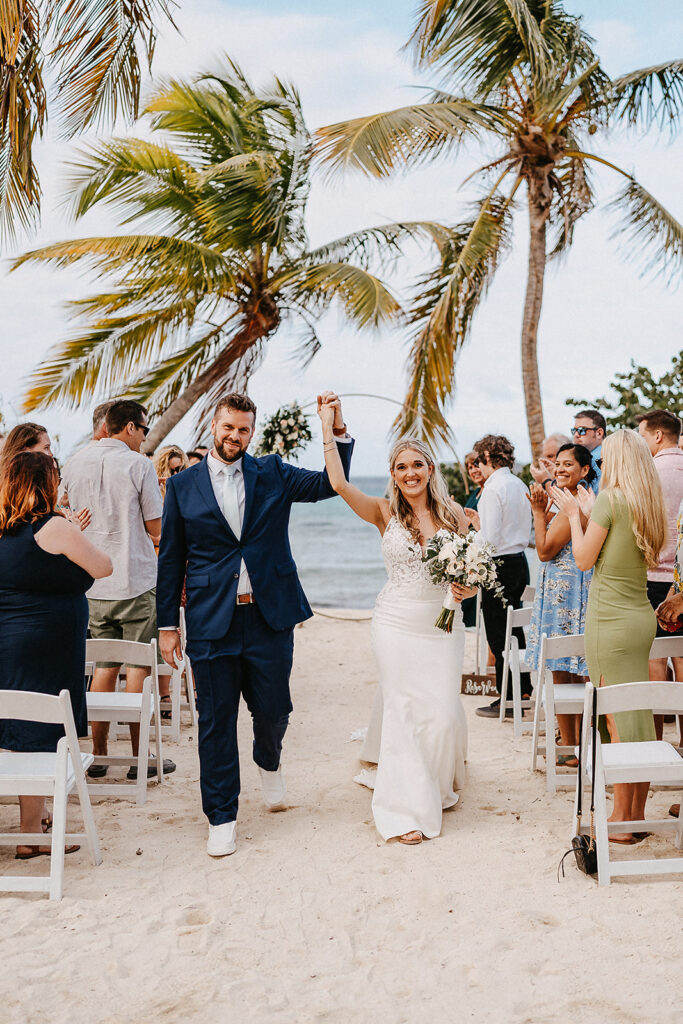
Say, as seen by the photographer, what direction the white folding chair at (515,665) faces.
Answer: facing away from the viewer and to the left of the viewer

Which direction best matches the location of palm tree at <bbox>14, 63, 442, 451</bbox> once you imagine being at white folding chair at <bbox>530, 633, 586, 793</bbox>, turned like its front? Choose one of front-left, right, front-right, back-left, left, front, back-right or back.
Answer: front-left

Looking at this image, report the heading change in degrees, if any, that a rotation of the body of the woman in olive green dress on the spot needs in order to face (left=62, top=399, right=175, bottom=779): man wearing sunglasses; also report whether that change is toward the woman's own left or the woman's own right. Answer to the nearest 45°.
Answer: approximately 45° to the woman's own left

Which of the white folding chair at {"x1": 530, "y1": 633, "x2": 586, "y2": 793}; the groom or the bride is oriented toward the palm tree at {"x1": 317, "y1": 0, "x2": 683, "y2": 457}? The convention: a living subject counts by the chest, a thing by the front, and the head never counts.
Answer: the white folding chair

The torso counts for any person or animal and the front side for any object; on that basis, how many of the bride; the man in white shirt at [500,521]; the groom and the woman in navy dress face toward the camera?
2

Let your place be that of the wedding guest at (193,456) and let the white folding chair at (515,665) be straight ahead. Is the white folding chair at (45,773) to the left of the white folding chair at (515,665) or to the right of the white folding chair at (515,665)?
right

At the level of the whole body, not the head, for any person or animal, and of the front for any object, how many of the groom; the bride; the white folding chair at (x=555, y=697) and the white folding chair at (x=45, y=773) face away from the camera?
2

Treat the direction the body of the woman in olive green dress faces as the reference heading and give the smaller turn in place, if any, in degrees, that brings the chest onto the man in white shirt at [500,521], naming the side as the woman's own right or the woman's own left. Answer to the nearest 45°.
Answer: approximately 45° to the woman's own right

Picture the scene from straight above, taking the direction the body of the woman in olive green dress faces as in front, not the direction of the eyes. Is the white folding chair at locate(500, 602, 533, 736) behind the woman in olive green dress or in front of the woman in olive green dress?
in front

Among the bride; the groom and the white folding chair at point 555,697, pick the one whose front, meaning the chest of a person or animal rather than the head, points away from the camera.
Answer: the white folding chair

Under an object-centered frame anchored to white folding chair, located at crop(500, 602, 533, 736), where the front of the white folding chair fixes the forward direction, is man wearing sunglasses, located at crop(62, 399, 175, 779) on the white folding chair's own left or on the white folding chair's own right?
on the white folding chair's own left

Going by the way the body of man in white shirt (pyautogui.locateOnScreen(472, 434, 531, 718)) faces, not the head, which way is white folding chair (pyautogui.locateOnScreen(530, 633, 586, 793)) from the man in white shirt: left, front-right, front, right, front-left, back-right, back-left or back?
back-left

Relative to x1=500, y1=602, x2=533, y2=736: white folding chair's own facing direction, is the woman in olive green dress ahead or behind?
behind
